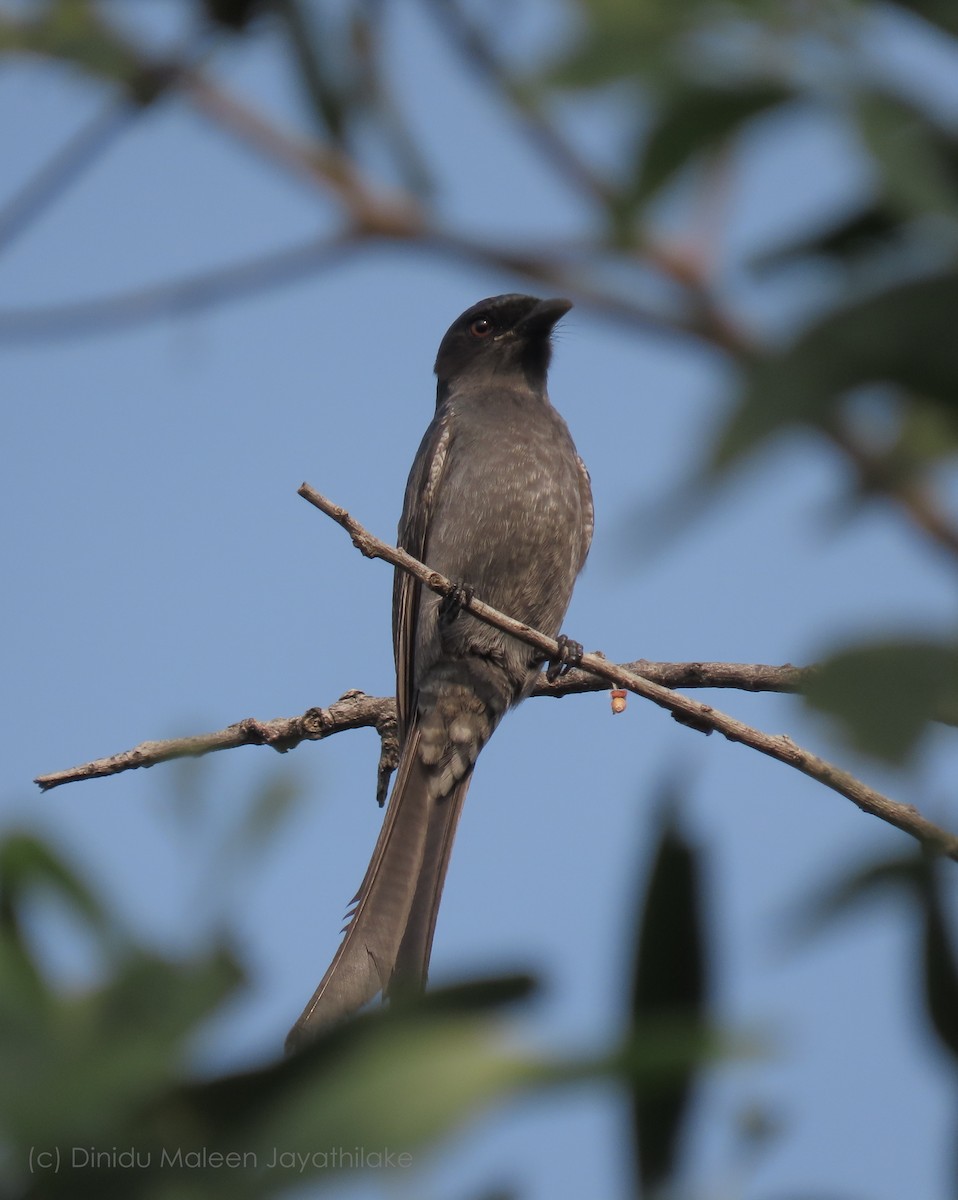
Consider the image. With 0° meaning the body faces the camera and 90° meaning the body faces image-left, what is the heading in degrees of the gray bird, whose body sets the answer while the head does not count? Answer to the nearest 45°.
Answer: approximately 315°

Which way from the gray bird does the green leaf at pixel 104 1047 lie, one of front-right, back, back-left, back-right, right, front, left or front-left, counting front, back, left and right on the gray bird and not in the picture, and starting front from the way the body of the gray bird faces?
front-right

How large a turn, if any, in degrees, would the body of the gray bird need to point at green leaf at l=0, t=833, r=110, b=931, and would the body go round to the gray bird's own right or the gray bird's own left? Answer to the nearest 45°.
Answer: approximately 45° to the gray bird's own right

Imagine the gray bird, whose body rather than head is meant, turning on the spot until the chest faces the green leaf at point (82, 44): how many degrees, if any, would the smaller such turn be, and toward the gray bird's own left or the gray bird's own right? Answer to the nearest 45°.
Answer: approximately 45° to the gray bird's own right

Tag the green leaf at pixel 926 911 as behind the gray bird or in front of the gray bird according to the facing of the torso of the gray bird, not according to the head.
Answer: in front
